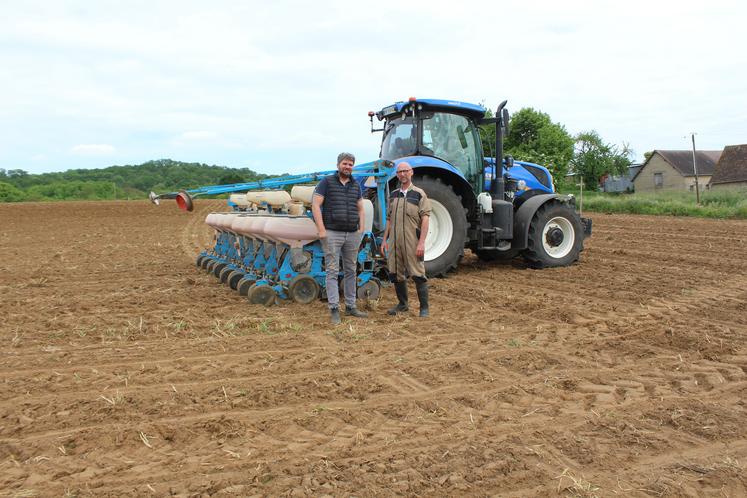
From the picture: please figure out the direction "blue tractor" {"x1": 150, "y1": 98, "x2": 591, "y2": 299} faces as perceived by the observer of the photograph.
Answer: facing away from the viewer and to the right of the viewer

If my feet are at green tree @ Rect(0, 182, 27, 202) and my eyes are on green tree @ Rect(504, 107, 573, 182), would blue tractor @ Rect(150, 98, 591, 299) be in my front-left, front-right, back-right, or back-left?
front-right

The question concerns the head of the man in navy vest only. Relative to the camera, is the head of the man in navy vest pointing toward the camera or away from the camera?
toward the camera

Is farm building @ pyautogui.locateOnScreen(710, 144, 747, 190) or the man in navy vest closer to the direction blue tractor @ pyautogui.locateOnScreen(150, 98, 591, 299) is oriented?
the farm building

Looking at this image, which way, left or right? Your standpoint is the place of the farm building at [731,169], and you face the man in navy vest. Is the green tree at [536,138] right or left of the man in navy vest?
right

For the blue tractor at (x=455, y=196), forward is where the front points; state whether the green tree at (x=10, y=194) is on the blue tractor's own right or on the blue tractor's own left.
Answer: on the blue tractor's own left

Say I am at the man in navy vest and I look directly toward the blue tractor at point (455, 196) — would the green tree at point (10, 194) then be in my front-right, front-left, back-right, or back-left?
front-left

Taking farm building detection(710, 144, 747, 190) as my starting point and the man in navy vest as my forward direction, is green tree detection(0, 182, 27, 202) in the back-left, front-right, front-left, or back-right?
front-right

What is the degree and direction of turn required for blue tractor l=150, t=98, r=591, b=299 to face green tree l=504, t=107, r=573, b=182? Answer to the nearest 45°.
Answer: approximately 45° to its left

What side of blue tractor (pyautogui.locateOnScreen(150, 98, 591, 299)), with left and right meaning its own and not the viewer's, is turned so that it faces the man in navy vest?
back

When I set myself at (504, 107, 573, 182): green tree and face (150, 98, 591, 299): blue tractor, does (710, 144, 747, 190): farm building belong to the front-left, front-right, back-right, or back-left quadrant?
back-left
